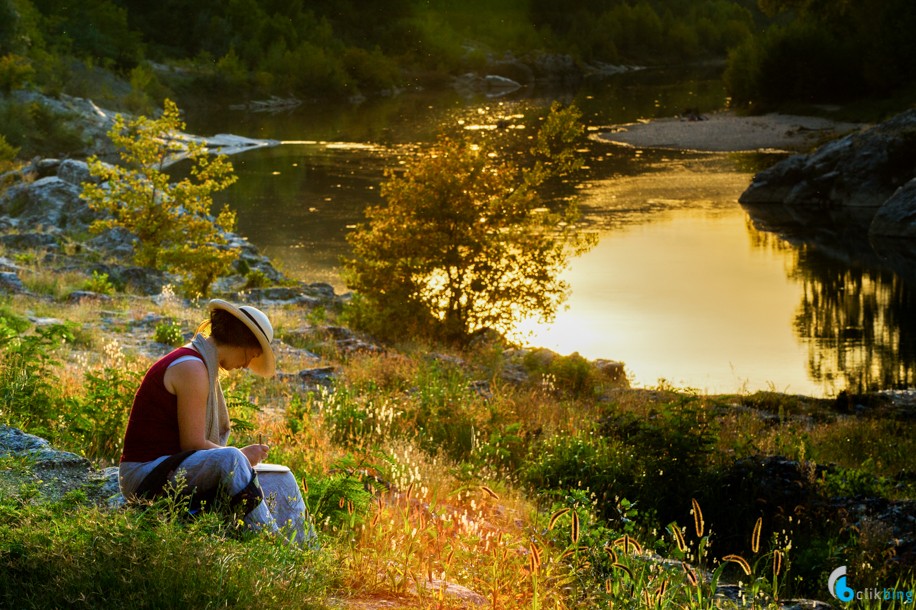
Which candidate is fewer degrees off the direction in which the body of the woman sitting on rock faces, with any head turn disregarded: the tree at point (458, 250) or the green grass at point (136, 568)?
the tree

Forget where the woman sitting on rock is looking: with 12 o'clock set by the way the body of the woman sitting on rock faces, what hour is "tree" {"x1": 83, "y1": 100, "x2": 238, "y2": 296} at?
The tree is roughly at 9 o'clock from the woman sitting on rock.

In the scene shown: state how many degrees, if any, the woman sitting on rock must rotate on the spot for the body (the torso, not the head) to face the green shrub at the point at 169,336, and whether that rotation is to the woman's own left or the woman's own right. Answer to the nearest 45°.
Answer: approximately 90° to the woman's own left

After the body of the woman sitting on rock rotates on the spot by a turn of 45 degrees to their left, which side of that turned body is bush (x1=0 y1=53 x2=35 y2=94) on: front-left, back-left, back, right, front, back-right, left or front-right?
front-left

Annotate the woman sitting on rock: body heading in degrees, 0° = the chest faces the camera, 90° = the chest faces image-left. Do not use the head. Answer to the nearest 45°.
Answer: approximately 270°

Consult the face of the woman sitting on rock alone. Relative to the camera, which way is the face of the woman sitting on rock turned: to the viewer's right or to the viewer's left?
to the viewer's right

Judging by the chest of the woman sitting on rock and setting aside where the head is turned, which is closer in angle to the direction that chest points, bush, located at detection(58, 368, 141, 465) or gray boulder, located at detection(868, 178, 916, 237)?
the gray boulder

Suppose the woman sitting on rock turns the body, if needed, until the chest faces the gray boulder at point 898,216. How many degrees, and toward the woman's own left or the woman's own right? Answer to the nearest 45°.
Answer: approximately 45° to the woman's own left
